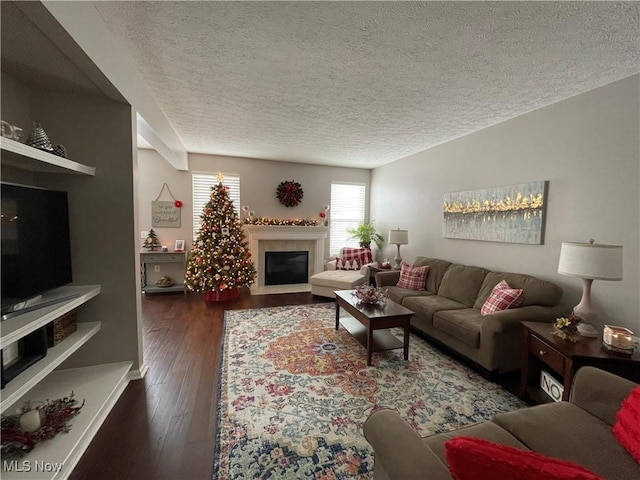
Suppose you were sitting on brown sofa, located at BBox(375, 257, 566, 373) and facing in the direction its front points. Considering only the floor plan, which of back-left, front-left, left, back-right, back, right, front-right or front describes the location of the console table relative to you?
front-right

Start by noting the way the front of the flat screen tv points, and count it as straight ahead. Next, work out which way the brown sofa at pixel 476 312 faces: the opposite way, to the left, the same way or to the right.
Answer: the opposite way

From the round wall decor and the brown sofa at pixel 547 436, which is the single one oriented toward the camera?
the round wall decor

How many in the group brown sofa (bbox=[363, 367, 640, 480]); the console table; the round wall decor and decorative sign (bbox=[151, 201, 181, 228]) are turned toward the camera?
3

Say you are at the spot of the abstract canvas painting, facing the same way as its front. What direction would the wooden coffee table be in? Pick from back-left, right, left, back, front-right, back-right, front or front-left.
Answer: front

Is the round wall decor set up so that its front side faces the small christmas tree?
no

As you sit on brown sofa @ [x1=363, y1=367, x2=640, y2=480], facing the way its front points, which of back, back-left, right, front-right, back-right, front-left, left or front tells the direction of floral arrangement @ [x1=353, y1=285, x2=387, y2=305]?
front

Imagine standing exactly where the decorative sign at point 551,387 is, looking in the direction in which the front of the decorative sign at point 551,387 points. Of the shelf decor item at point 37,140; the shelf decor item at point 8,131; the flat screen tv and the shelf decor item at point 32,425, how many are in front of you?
4

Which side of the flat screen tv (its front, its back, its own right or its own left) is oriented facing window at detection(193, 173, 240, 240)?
left

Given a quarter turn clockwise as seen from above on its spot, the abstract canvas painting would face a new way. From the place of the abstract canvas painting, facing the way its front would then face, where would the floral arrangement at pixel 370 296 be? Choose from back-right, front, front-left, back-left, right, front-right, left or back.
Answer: left

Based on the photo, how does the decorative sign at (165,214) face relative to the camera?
toward the camera

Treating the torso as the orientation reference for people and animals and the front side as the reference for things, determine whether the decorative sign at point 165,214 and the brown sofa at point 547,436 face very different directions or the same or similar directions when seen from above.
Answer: very different directions

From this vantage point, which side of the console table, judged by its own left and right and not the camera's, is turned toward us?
front

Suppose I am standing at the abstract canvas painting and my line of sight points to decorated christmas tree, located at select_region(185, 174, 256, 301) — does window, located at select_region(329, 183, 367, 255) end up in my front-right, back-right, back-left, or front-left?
front-right

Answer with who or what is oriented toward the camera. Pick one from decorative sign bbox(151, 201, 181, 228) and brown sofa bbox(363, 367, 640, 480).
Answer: the decorative sign

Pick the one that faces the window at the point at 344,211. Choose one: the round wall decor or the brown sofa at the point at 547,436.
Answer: the brown sofa

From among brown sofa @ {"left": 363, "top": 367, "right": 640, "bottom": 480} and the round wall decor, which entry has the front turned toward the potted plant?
the brown sofa

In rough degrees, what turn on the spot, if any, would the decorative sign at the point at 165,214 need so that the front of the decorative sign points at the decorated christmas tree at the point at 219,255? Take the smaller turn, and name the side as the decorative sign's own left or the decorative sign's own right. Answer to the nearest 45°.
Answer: approximately 45° to the decorative sign's own left

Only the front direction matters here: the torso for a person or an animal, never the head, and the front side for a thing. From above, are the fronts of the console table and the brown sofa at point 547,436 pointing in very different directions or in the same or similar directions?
very different directions

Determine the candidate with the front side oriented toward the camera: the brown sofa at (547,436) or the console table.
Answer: the console table

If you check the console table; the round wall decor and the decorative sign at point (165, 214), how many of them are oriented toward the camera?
3

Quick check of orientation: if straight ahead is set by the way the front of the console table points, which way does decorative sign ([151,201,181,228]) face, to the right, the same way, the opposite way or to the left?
the same way

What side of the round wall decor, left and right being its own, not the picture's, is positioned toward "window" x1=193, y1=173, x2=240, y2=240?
right

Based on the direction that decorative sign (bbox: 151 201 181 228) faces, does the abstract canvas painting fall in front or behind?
in front
